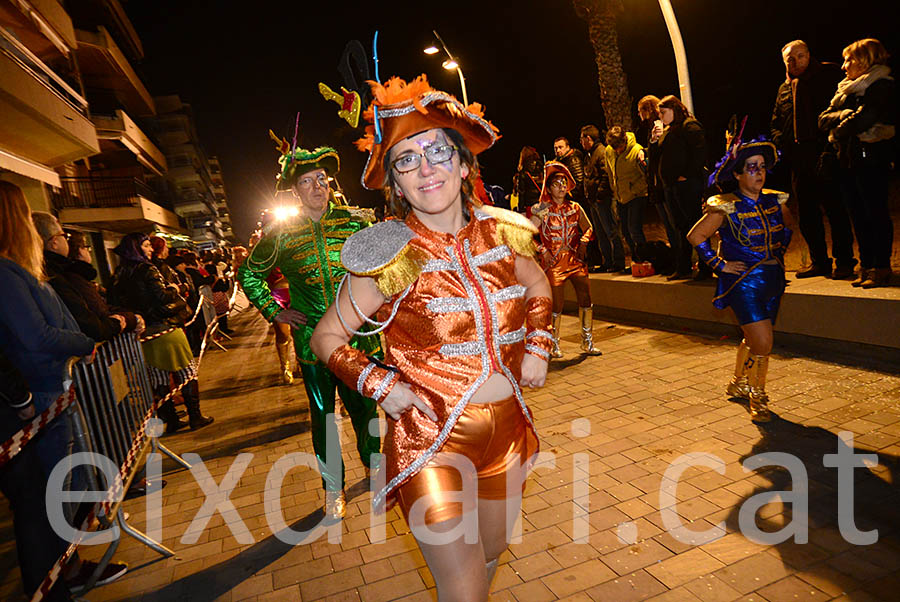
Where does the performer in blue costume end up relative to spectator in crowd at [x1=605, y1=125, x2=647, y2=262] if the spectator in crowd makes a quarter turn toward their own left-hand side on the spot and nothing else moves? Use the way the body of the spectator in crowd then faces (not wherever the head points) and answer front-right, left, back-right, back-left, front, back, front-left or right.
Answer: front-right

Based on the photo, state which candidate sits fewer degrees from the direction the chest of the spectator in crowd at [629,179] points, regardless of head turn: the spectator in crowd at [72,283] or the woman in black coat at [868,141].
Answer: the spectator in crowd

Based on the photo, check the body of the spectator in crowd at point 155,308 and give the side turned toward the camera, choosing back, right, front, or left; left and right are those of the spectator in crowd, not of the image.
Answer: right

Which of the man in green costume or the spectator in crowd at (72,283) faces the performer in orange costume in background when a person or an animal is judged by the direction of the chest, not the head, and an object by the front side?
the spectator in crowd

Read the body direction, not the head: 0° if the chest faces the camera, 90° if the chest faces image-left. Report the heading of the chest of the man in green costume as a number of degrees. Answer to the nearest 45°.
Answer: approximately 0°

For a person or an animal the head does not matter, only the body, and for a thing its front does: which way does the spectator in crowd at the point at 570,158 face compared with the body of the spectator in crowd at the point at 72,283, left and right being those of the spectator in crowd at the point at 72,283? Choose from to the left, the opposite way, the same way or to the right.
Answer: the opposite way

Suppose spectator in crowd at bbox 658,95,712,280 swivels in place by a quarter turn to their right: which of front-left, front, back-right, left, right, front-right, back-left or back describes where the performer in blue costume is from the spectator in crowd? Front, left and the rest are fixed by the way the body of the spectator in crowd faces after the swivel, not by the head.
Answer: back

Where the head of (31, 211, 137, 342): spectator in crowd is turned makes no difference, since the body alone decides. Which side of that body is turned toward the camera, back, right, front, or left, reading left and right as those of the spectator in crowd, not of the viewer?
right

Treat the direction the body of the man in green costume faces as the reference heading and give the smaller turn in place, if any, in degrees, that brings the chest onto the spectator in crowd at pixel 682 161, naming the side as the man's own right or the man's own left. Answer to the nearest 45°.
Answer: approximately 135° to the man's own left

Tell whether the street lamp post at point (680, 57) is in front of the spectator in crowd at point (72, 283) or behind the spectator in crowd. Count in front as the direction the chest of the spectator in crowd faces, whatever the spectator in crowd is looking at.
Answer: in front
